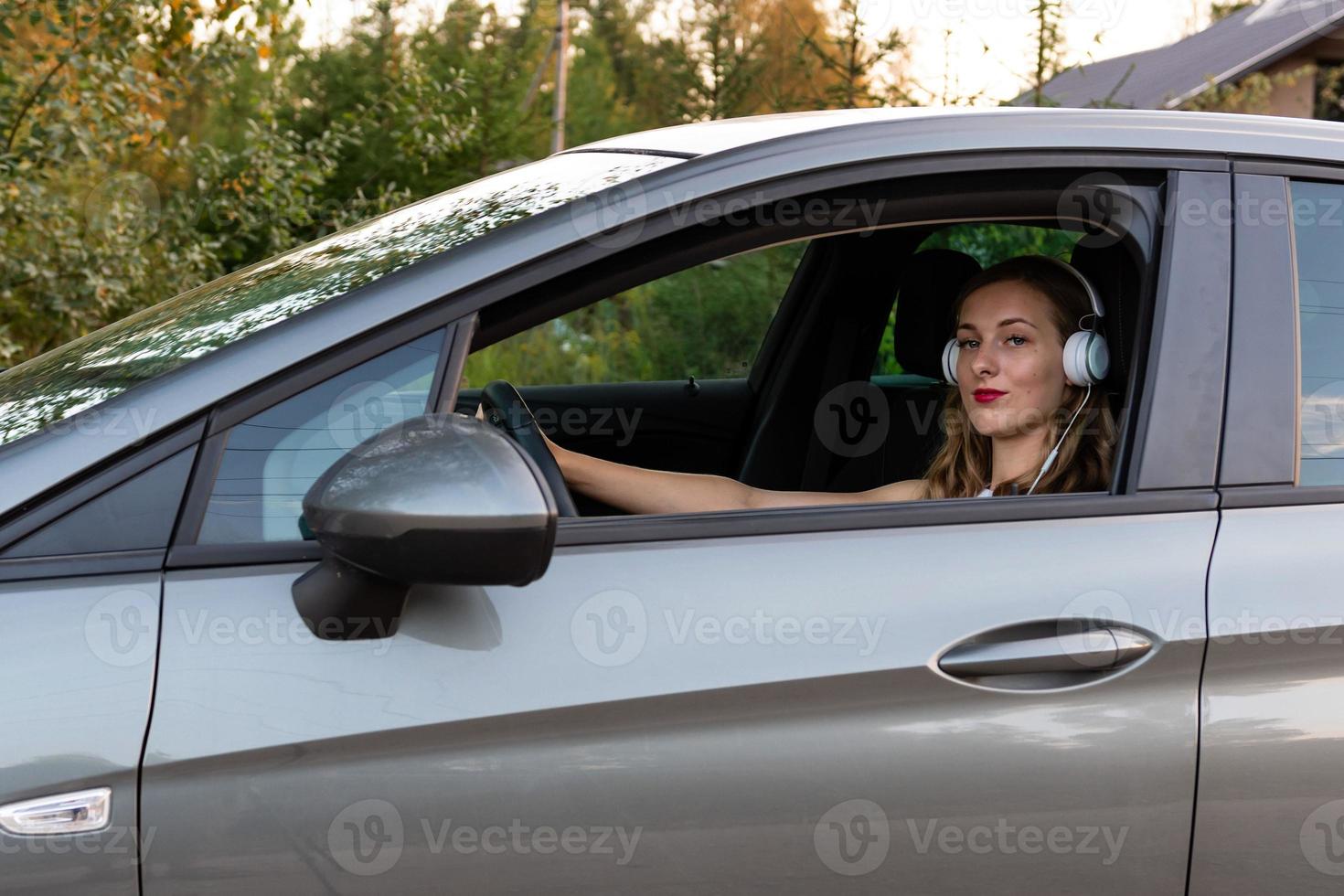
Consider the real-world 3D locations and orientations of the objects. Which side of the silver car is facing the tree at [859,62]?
right

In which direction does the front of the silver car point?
to the viewer's left
